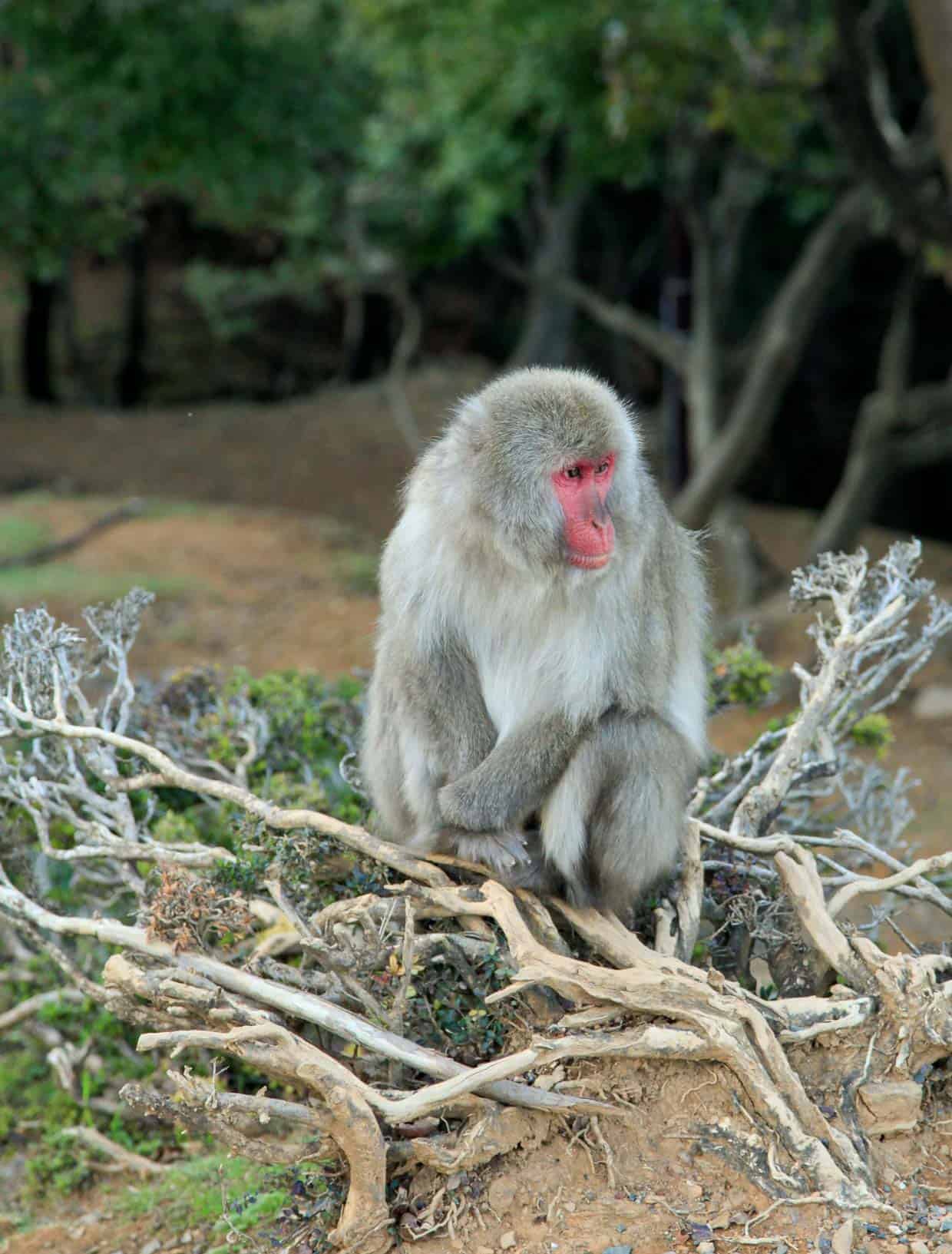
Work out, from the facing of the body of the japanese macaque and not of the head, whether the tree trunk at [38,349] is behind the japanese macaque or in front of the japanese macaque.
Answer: behind

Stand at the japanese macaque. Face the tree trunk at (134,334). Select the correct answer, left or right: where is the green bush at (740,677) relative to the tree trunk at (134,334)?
right

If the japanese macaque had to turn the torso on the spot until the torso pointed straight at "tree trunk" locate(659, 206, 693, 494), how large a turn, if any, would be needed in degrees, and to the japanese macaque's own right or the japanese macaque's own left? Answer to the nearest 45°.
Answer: approximately 180°

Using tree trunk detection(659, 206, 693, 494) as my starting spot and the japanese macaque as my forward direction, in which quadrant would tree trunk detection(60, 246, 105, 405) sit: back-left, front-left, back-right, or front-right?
back-right

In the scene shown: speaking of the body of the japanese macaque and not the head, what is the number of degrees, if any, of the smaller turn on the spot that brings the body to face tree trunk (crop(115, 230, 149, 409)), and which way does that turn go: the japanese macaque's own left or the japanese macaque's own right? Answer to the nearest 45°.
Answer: approximately 180°

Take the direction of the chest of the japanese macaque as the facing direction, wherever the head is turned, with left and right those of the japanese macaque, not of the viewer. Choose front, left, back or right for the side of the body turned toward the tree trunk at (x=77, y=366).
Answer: back

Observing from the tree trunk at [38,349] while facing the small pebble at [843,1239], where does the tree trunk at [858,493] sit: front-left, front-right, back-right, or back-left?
front-left

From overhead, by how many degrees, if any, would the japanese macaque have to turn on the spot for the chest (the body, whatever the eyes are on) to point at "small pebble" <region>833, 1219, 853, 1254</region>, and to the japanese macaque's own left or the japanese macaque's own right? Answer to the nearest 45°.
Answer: approximately 45° to the japanese macaque's own left

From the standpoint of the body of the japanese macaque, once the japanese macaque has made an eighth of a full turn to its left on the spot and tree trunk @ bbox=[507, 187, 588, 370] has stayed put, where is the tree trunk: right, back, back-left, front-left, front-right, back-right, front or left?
back-left

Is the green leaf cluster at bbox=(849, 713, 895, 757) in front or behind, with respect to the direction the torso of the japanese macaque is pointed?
behind

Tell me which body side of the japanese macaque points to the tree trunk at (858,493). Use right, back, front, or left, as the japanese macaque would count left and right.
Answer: back

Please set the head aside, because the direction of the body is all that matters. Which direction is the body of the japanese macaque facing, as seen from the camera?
toward the camera
